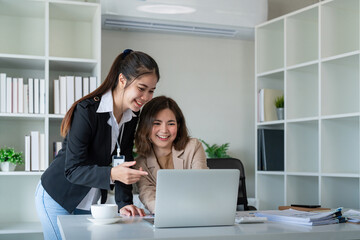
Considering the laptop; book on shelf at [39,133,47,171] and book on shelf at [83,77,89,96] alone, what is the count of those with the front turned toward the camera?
2

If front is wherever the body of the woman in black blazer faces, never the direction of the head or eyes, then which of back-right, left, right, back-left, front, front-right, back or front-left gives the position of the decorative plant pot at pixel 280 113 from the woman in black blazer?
left

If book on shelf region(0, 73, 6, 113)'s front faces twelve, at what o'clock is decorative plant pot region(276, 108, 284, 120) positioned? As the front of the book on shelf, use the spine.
The decorative plant pot is roughly at 9 o'clock from the book on shelf.

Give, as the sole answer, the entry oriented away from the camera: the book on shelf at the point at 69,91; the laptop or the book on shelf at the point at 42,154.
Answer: the laptop

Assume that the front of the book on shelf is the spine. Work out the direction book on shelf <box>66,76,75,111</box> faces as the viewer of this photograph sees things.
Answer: facing the viewer

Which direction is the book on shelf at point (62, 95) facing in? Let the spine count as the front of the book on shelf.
toward the camera

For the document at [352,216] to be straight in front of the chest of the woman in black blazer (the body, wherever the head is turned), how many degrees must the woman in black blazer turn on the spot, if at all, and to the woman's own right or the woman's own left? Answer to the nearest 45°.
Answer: approximately 45° to the woman's own left

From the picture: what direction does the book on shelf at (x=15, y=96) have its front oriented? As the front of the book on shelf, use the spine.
toward the camera

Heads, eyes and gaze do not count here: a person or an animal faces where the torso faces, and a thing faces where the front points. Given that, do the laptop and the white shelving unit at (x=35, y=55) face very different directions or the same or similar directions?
very different directions

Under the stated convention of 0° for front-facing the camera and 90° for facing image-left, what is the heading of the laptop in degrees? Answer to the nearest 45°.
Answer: approximately 180°

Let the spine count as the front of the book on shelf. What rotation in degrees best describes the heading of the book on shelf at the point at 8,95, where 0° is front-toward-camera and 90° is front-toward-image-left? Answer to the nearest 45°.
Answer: approximately 0°

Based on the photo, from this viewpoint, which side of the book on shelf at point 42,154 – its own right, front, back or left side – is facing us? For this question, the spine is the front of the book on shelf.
front
